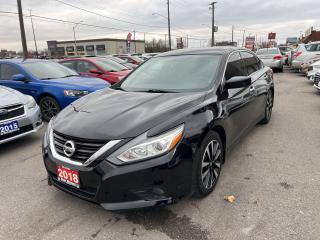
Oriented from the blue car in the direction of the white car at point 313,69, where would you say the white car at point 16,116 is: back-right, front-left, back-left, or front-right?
back-right

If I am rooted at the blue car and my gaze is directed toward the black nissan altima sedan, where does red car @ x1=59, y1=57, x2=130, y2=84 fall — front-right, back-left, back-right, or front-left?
back-left

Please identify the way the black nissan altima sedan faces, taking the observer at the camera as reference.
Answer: facing the viewer and to the left of the viewer

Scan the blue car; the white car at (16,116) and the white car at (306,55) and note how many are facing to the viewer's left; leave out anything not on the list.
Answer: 0

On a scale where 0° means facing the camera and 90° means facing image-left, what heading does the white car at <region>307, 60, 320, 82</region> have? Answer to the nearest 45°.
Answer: approximately 45°

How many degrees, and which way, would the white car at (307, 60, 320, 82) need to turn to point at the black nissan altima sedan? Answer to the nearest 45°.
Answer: approximately 45° to its left

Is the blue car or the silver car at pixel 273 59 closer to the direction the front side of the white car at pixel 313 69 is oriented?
the blue car

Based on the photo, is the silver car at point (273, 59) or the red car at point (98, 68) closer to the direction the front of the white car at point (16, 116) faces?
the silver car

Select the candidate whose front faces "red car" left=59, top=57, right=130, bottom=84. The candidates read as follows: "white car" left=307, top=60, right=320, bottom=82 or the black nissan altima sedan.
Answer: the white car

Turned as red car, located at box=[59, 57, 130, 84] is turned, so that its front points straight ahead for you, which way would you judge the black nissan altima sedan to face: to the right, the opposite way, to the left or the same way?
to the right

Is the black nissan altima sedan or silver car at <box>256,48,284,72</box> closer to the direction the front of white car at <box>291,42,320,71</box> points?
the silver car

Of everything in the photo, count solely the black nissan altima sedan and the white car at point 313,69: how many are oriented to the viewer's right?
0
